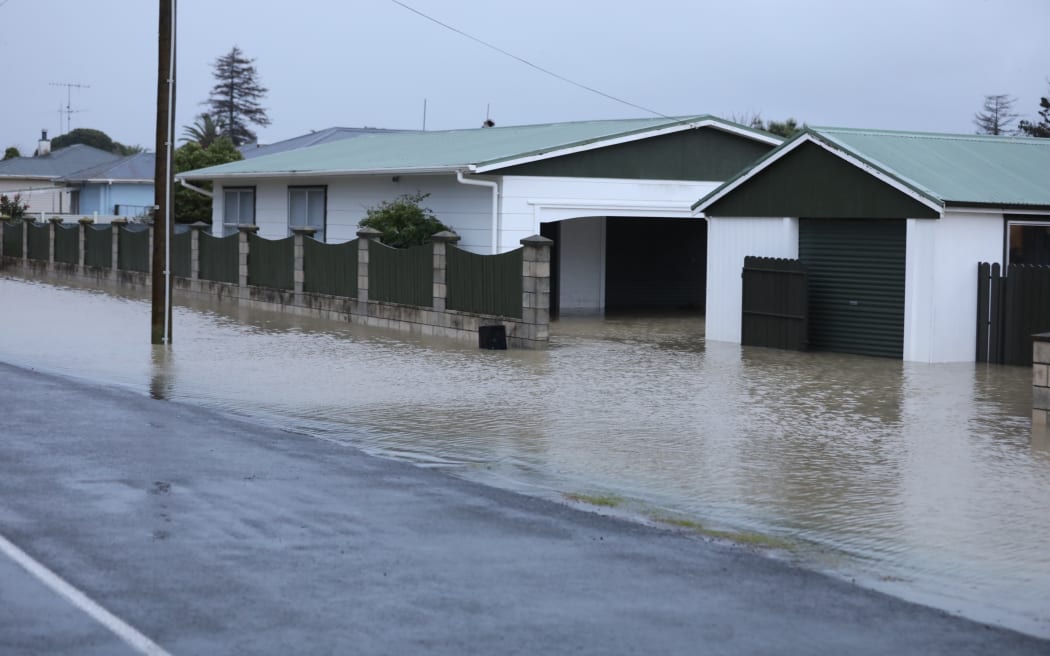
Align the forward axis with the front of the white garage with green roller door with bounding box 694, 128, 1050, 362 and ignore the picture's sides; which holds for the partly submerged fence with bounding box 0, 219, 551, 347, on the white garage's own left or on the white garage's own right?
on the white garage's own right

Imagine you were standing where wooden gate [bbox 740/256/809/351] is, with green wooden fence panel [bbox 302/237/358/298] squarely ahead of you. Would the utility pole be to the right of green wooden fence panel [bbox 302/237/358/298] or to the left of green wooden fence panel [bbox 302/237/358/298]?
left

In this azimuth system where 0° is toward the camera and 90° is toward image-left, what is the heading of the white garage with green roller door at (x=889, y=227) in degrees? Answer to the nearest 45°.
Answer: approximately 45°

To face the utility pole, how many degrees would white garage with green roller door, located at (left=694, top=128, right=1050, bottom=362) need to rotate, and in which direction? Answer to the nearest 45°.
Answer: approximately 45° to its right

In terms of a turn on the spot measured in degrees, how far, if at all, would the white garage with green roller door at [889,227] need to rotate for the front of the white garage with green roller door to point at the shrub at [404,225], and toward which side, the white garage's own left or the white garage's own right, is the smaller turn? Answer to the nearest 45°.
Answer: approximately 90° to the white garage's own right

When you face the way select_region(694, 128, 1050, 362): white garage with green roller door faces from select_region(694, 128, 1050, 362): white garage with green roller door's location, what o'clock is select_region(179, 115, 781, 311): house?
The house is roughly at 3 o'clock from the white garage with green roller door.

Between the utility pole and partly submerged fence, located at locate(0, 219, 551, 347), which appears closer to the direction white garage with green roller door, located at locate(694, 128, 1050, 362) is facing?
the utility pole

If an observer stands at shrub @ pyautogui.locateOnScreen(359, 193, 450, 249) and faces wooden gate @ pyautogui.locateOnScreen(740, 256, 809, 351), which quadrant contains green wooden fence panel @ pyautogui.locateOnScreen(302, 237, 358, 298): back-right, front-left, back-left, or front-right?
back-right

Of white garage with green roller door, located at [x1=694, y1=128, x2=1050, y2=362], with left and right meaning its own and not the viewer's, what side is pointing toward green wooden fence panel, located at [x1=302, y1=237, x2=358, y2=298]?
right
